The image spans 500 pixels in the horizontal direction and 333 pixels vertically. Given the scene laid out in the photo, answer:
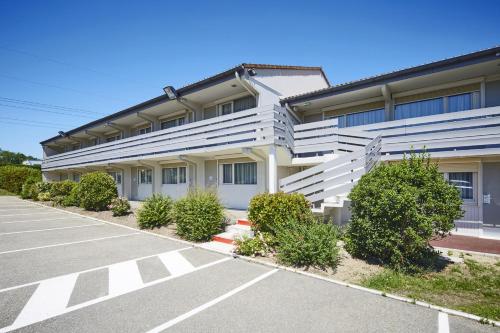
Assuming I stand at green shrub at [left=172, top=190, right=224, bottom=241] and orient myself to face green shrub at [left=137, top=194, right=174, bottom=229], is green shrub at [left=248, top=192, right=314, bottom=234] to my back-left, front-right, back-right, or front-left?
back-right

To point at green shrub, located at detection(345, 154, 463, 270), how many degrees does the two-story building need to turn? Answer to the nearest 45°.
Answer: approximately 45° to its left

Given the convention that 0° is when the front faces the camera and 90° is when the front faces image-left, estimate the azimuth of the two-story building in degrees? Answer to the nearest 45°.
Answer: approximately 45°

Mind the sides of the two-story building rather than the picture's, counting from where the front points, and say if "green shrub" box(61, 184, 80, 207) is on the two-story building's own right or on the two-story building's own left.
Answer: on the two-story building's own right

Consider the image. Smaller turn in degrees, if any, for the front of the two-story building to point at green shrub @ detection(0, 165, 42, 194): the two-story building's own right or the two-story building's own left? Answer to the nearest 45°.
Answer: approximately 90° to the two-story building's own right

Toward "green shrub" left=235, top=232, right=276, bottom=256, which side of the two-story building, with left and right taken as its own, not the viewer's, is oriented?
front

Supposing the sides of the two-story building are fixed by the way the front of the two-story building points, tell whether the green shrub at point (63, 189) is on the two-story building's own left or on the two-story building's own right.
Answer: on the two-story building's own right
